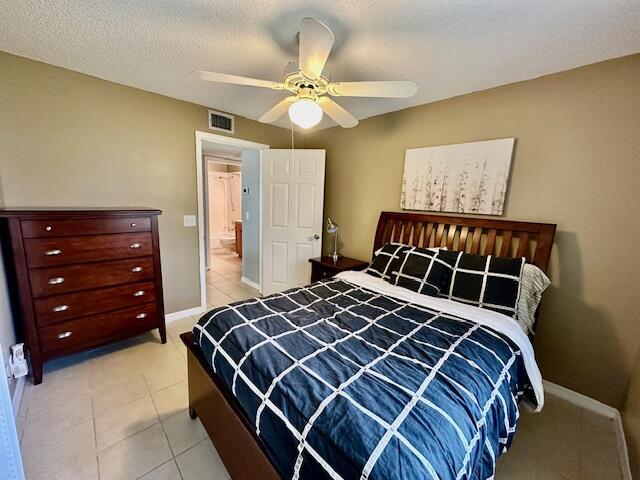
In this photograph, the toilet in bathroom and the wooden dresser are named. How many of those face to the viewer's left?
1

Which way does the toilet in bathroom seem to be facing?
to the viewer's left

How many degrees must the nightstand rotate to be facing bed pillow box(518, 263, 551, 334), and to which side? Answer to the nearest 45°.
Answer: approximately 90° to its left

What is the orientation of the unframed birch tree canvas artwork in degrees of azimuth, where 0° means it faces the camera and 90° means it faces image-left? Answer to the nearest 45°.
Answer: approximately 45°

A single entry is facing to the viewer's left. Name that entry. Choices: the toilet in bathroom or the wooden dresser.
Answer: the toilet in bathroom

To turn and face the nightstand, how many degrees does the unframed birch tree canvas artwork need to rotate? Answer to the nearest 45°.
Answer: approximately 45° to its right
